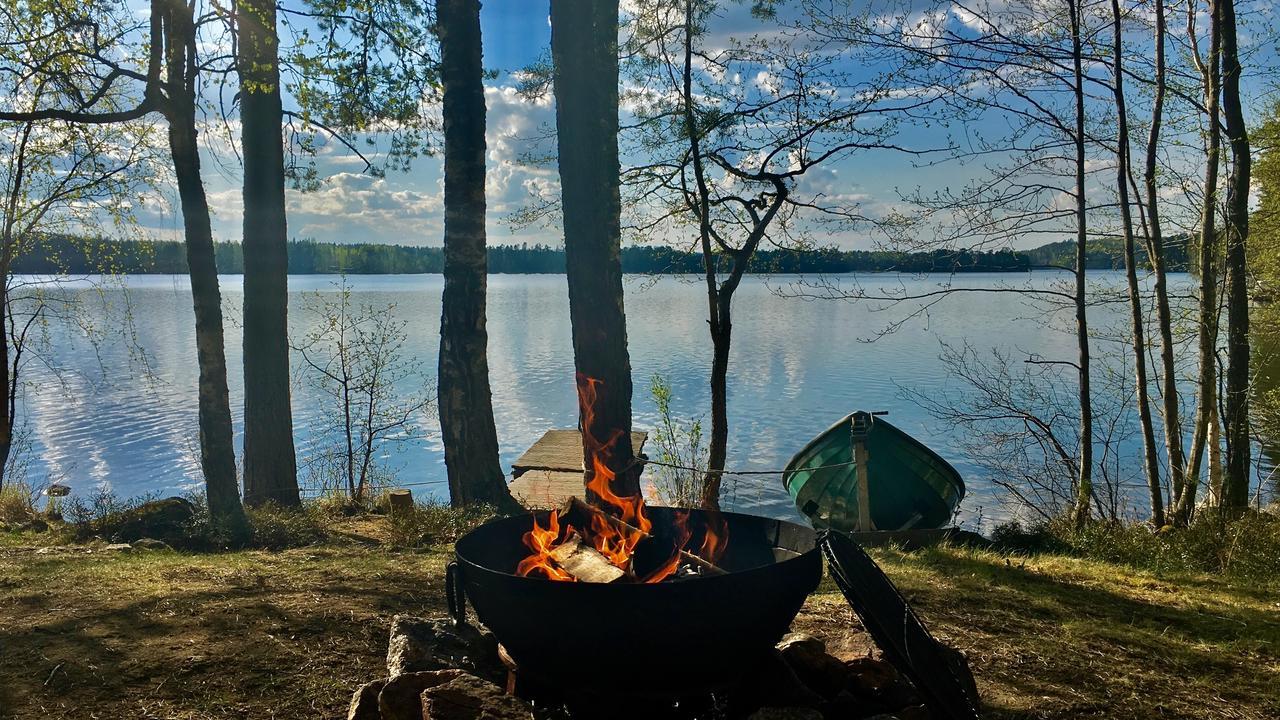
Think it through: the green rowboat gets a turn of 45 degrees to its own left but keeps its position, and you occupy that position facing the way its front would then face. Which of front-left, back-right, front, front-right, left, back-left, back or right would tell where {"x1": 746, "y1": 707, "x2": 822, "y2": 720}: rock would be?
front-right

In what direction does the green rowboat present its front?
toward the camera

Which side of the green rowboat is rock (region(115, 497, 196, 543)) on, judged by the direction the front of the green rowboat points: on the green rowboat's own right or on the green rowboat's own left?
on the green rowboat's own right

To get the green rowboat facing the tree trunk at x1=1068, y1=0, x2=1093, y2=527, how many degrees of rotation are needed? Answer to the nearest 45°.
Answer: approximately 45° to its left

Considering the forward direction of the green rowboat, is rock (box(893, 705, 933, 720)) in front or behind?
in front

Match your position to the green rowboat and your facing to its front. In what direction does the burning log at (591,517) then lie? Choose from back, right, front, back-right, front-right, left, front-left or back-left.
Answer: front

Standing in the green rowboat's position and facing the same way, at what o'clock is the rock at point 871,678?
The rock is roughly at 12 o'clock from the green rowboat.

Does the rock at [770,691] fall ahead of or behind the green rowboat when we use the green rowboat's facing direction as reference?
ahead

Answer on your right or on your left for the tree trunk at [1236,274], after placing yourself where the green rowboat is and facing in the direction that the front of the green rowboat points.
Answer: on your left

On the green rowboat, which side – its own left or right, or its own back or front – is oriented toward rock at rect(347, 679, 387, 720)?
front

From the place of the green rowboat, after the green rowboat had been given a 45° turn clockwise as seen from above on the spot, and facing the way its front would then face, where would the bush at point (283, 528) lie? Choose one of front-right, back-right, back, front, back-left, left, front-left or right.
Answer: front

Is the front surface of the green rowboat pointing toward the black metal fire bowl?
yes

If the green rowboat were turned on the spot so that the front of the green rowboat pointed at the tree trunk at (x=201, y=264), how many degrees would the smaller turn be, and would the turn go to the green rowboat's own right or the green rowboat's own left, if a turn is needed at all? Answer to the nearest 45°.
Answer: approximately 45° to the green rowboat's own right

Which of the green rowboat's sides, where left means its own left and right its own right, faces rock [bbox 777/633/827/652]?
front

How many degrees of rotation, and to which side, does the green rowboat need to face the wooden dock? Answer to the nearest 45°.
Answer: approximately 135° to its right
